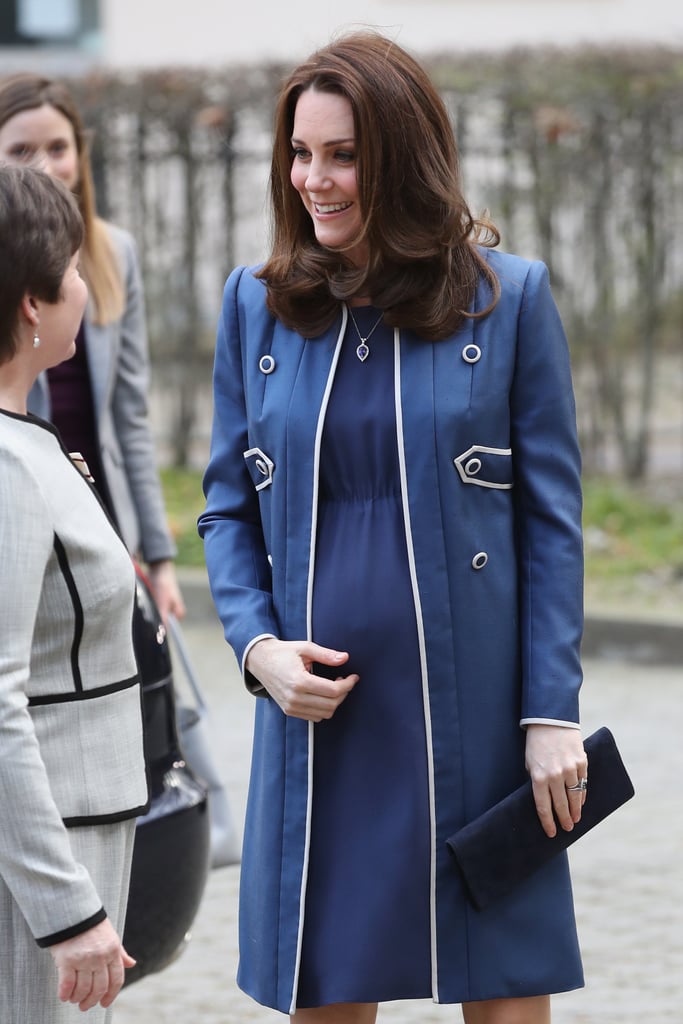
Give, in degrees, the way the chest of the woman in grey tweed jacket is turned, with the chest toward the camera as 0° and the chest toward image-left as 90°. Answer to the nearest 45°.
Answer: approximately 270°
